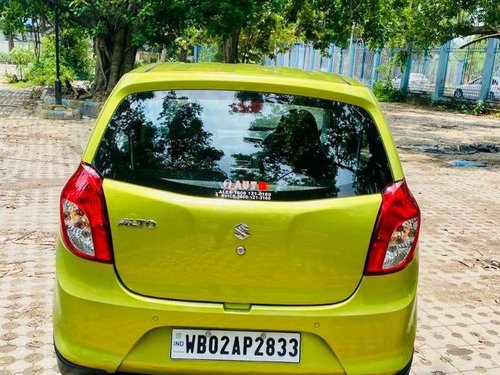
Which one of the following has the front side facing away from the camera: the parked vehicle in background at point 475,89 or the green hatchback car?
the green hatchback car

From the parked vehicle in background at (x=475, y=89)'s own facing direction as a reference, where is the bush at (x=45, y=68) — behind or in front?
in front

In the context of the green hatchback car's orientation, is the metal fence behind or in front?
in front

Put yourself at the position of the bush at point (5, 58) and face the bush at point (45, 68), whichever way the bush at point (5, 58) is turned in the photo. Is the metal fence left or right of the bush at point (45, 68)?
left

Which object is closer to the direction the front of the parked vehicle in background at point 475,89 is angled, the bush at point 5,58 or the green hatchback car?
the bush

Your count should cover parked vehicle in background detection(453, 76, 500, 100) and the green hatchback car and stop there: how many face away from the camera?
1

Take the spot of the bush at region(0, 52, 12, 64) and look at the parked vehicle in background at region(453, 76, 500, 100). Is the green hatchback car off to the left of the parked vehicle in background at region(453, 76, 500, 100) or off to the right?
right

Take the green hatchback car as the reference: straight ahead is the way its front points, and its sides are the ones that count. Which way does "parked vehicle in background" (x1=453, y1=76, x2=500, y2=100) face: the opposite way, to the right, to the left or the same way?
to the left

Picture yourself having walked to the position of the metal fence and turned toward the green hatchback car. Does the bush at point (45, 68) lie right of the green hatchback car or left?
right

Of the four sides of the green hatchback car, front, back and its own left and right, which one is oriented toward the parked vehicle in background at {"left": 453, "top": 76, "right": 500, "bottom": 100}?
front

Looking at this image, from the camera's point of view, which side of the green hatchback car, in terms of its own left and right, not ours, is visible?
back

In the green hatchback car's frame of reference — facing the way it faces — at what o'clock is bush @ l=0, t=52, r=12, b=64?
The bush is roughly at 11 o'clock from the green hatchback car.

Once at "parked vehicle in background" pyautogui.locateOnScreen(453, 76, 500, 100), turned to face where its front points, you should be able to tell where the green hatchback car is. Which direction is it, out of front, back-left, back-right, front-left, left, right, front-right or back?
left

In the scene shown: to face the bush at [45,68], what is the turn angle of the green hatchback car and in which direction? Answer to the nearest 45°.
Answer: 0° — it already faces it

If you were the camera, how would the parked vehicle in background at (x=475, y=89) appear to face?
facing to the left of the viewer
